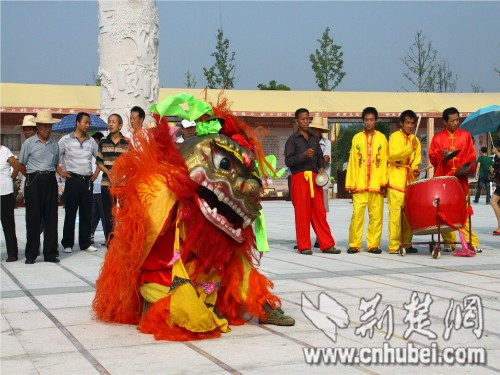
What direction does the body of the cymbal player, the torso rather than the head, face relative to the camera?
toward the camera

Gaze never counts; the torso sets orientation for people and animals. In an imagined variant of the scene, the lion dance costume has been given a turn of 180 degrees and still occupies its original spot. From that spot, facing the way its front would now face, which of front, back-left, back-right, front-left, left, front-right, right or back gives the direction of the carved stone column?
front-right

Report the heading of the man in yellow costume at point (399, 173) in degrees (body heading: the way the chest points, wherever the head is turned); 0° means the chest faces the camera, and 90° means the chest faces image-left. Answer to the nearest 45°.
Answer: approximately 315°

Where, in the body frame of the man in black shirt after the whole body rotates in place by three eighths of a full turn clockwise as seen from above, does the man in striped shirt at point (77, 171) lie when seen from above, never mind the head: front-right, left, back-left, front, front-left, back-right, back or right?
front

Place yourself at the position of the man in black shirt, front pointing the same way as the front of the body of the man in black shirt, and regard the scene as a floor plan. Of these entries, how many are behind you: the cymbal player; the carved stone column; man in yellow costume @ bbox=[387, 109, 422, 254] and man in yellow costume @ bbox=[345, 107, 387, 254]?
1

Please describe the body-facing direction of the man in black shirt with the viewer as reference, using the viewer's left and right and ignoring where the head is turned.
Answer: facing the viewer and to the right of the viewer

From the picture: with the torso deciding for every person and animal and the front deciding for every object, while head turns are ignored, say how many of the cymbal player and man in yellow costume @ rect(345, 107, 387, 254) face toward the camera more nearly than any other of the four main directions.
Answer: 2

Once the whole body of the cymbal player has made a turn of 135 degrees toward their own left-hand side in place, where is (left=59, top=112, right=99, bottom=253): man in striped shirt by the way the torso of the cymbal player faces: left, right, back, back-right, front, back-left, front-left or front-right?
back-left

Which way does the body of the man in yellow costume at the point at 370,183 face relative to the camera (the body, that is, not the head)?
toward the camera

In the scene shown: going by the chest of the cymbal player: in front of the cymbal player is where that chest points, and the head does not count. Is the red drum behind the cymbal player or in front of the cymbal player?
in front
